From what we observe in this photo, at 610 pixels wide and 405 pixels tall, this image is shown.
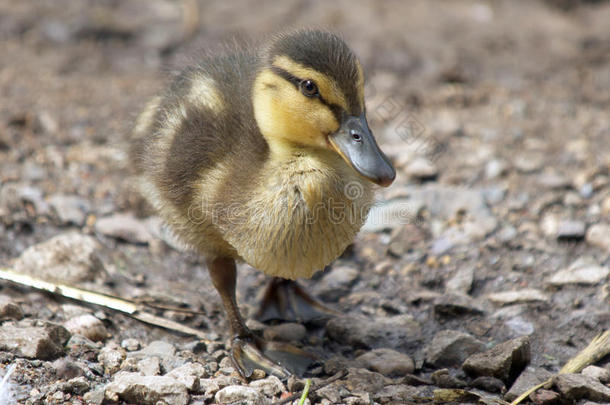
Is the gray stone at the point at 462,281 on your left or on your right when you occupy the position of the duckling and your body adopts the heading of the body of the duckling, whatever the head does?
on your left

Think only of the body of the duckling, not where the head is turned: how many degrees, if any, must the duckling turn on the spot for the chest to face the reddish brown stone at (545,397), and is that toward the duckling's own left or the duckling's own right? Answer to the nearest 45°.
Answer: approximately 45° to the duckling's own left

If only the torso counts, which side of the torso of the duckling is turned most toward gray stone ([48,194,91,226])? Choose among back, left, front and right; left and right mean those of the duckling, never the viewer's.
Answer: back

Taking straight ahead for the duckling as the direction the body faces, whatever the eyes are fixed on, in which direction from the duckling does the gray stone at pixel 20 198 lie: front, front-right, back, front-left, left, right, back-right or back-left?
back

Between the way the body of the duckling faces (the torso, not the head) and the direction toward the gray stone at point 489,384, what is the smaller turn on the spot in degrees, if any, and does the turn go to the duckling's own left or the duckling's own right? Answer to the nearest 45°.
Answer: approximately 45° to the duckling's own left

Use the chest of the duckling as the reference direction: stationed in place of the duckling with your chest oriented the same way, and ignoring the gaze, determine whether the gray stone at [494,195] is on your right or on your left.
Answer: on your left

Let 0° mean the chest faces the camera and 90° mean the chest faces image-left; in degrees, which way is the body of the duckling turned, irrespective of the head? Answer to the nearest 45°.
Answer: approximately 315°

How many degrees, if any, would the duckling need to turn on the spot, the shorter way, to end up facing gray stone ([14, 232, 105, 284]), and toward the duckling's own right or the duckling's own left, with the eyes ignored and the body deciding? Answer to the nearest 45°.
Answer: approximately 180°
